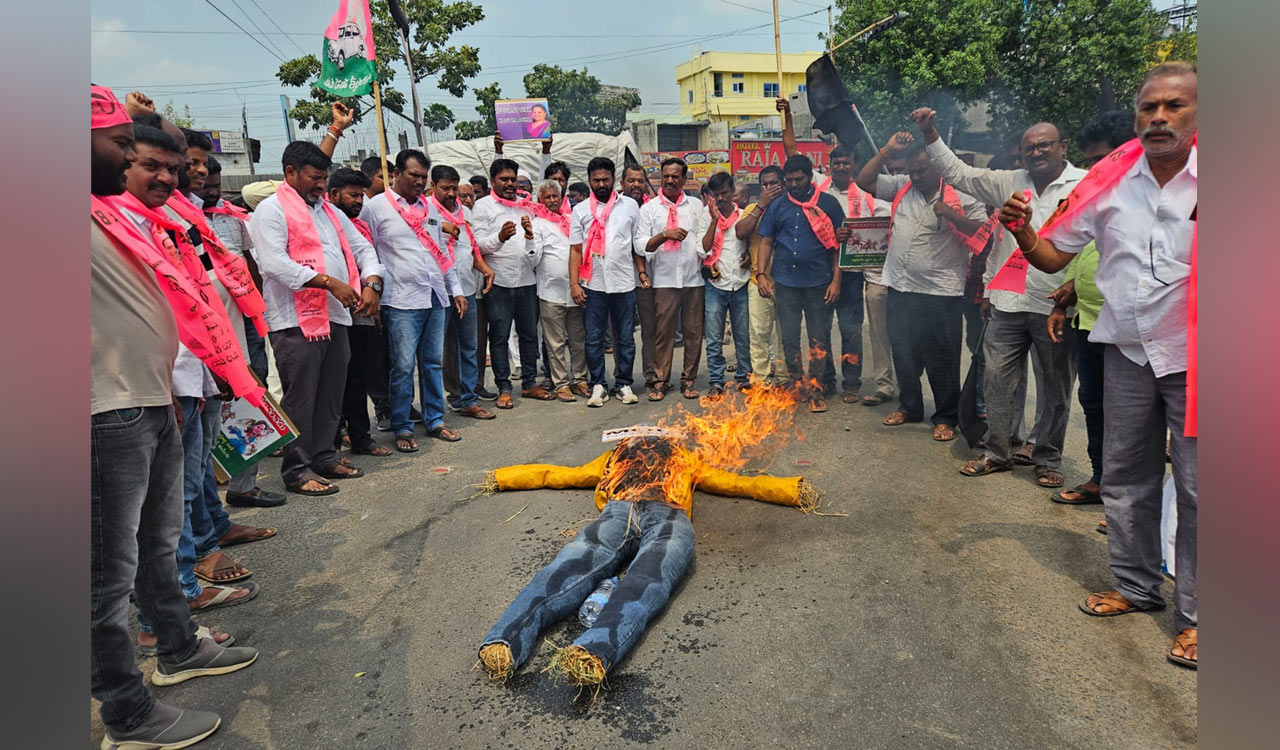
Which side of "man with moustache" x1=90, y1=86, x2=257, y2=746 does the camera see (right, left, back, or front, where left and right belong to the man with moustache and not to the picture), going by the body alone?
right

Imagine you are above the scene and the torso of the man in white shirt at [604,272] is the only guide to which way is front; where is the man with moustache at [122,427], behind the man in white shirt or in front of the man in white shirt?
in front

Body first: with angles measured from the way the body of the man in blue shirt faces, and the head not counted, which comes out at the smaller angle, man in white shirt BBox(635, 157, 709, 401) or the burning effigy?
the burning effigy

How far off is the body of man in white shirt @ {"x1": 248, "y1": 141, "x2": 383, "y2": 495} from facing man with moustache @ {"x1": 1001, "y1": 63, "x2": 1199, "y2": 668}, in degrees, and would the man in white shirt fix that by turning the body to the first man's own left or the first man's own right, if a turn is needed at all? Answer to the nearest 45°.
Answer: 0° — they already face them

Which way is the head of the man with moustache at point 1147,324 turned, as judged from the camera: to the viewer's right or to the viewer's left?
to the viewer's left

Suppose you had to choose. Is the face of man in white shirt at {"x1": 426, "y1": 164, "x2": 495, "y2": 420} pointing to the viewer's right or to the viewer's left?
to the viewer's right

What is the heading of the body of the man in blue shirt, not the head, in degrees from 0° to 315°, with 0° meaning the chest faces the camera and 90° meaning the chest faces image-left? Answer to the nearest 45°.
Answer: approximately 0°

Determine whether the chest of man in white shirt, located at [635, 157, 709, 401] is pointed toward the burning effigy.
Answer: yes
